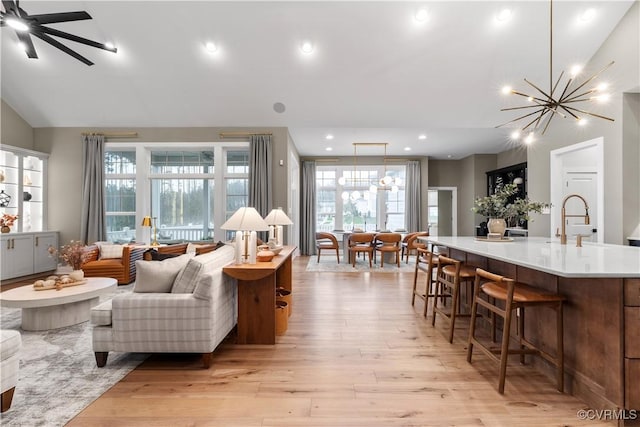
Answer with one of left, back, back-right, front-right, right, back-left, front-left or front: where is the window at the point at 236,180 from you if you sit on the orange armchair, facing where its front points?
back-left

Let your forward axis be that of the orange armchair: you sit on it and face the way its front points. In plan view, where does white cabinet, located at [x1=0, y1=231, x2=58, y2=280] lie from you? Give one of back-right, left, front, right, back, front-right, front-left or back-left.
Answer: right

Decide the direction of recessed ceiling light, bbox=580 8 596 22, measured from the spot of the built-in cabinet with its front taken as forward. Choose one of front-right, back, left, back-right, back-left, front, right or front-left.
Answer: front

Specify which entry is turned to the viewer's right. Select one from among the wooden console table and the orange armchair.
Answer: the wooden console table

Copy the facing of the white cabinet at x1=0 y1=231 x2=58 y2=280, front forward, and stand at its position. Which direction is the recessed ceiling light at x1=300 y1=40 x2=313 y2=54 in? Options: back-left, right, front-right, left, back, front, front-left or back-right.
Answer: front

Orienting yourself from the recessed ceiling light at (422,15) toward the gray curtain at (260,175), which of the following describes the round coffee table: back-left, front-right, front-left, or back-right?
front-left

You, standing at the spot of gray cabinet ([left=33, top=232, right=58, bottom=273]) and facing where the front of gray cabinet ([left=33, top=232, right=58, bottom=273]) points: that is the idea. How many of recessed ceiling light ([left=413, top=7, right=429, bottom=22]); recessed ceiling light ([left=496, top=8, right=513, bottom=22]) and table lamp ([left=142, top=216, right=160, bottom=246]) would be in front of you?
3

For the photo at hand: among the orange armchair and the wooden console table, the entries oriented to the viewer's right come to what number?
1

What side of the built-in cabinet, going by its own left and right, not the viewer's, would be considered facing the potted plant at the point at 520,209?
front

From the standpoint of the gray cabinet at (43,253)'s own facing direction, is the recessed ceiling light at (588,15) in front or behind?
in front

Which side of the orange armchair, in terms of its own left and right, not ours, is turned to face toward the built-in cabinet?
right

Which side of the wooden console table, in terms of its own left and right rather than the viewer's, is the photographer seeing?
right

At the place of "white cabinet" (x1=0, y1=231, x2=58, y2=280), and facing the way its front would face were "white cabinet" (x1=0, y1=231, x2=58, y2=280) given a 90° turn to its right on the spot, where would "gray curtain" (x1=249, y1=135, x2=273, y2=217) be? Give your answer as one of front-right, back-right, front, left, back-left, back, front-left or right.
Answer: left

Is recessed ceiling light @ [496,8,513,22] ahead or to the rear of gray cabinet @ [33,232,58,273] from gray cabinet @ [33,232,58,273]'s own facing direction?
ahead
